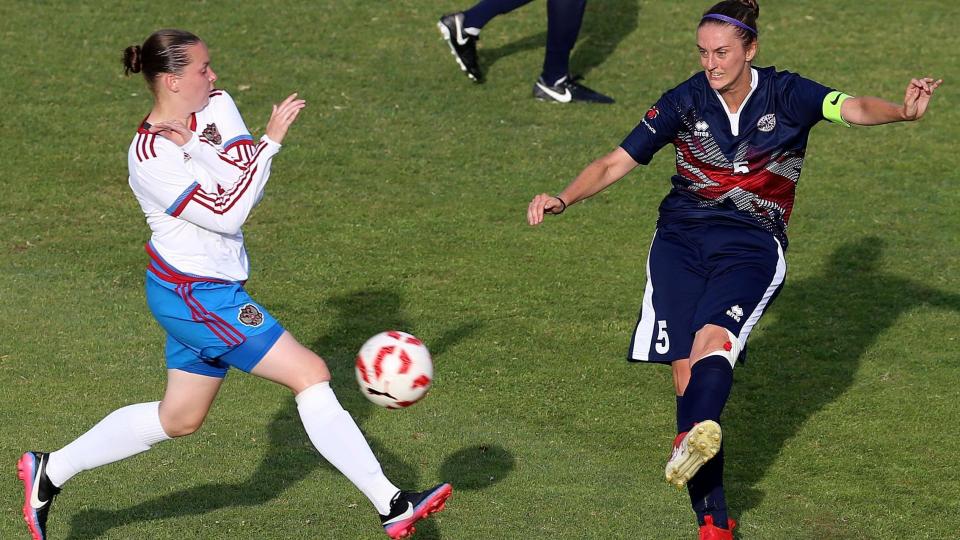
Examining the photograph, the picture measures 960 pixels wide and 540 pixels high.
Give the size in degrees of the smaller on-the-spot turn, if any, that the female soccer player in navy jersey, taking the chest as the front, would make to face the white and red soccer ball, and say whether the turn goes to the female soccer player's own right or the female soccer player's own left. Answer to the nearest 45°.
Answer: approximately 45° to the female soccer player's own right

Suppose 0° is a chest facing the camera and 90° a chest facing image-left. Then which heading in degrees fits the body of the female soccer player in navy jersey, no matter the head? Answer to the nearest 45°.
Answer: approximately 0°

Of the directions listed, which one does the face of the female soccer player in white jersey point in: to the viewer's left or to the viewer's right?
to the viewer's right

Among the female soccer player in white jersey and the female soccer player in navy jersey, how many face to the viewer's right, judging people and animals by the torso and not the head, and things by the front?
1

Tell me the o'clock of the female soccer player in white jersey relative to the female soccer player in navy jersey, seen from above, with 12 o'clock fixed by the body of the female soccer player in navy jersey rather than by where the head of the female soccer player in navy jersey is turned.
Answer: The female soccer player in white jersey is roughly at 2 o'clock from the female soccer player in navy jersey.

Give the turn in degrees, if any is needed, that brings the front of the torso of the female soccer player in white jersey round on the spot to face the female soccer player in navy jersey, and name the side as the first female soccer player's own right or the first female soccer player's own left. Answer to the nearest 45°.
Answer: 0° — they already face them

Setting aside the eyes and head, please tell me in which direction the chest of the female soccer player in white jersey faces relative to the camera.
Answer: to the viewer's right
